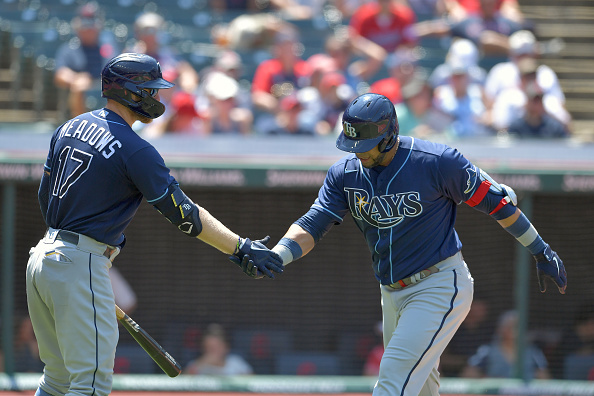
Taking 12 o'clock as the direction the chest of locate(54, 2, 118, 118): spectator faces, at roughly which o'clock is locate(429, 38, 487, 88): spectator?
locate(429, 38, 487, 88): spectator is roughly at 9 o'clock from locate(54, 2, 118, 118): spectator.

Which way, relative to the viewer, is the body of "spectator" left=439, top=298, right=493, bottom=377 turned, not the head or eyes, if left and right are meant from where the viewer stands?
facing the viewer and to the left of the viewer

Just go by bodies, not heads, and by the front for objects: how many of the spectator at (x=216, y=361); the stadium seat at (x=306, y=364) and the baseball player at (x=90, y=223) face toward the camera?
2

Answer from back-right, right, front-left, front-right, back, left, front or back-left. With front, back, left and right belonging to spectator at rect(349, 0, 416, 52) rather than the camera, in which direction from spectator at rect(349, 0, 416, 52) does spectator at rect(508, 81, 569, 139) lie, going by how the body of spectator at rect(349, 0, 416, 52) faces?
front-left

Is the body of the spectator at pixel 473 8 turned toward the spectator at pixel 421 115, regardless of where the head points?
yes

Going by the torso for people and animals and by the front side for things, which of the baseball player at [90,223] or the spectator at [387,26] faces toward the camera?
the spectator

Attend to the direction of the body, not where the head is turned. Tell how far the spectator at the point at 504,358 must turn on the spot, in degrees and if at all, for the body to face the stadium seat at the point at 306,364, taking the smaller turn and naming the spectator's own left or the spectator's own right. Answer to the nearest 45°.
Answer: approximately 90° to the spectator's own right

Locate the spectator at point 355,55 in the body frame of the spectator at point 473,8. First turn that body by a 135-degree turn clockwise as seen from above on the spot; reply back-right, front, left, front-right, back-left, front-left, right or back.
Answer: left

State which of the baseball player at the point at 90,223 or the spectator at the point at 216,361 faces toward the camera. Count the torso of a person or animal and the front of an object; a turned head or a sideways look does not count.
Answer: the spectator

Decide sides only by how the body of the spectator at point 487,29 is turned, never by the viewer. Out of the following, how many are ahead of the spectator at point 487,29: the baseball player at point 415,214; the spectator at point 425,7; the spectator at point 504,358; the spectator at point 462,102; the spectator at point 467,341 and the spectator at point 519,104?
5

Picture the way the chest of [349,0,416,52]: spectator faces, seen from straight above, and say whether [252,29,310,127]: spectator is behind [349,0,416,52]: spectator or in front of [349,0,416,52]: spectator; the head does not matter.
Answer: in front

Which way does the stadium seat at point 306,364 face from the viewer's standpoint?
toward the camera

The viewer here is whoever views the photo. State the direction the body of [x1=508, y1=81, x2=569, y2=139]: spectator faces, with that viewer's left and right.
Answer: facing the viewer

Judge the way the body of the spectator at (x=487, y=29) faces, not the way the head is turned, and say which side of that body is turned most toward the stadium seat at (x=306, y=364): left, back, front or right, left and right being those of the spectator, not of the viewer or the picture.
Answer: front

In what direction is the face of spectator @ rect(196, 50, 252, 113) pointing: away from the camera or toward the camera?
toward the camera

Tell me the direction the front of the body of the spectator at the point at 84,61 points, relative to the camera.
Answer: toward the camera

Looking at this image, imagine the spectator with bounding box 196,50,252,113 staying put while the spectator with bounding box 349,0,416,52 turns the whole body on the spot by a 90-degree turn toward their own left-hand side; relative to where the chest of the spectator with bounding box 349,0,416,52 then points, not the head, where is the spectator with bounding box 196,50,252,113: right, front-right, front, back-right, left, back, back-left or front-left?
back-right
